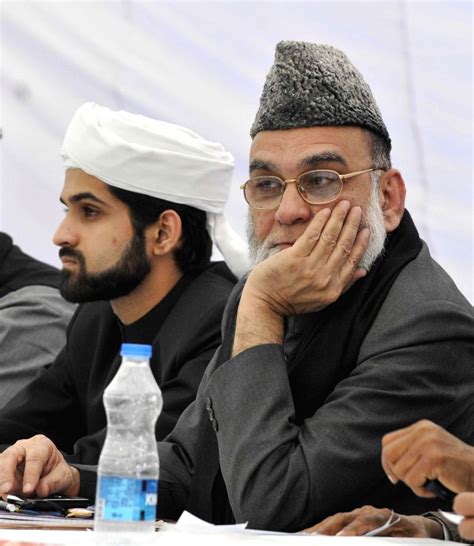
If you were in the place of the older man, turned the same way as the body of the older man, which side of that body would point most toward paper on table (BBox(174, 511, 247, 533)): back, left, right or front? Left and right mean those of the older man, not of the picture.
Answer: front

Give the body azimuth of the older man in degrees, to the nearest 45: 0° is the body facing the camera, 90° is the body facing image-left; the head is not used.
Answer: approximately 45°

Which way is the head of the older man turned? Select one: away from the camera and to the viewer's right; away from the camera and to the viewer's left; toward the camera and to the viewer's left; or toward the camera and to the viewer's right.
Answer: toward the camera and to the viewer's left

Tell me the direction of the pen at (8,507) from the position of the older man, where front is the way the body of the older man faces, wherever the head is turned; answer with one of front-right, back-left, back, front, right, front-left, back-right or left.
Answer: front-right
